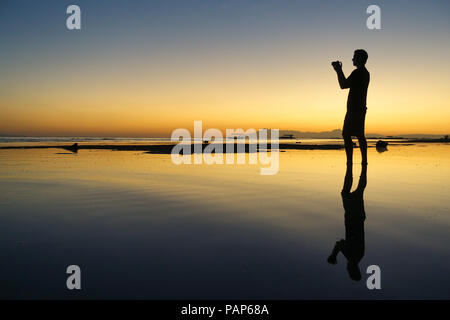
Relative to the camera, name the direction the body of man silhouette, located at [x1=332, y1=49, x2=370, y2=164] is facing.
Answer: to the viewer's left
